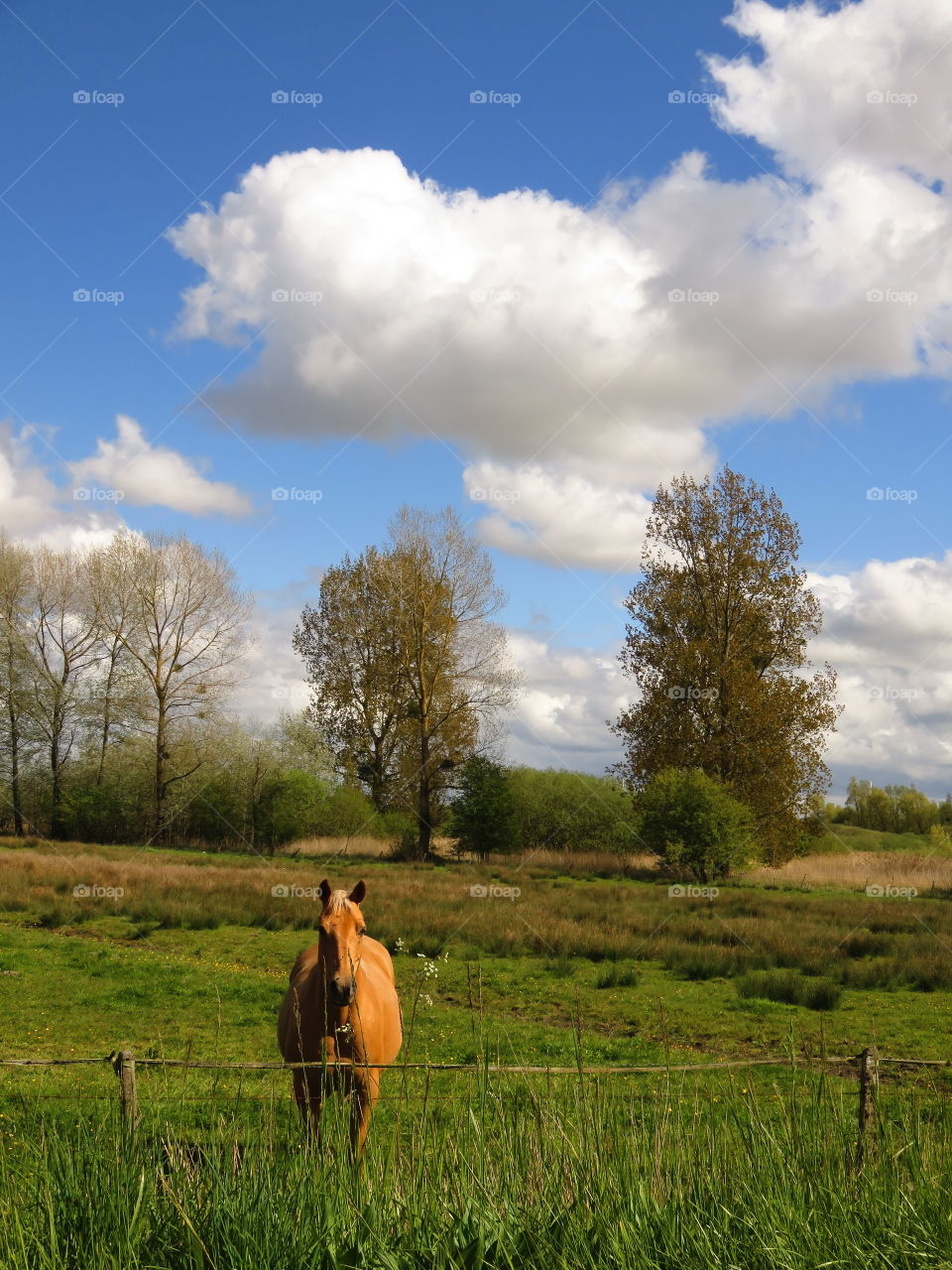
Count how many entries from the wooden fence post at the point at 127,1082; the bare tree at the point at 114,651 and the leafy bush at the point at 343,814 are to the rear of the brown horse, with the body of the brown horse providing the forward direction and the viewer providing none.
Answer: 2

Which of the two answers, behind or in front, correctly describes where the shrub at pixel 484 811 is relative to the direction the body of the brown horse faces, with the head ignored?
behind

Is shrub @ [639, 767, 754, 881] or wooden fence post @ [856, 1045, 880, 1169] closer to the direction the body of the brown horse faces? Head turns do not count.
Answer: the wooden fence post

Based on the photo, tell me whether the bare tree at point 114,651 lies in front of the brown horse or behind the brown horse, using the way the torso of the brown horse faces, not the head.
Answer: behind

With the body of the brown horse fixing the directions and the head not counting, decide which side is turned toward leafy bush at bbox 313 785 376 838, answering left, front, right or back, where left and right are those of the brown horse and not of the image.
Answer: back

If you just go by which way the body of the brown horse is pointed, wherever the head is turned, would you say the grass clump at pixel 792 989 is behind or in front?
behind

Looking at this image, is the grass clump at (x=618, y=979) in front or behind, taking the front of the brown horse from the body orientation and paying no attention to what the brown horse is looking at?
behind

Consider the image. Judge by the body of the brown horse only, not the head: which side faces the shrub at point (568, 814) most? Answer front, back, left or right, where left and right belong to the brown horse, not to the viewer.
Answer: back
